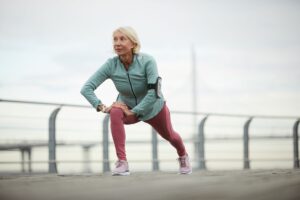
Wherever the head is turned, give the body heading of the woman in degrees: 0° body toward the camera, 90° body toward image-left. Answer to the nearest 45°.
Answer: approximately 45°

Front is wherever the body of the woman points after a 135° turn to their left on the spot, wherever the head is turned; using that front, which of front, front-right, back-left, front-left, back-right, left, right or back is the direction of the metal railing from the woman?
left

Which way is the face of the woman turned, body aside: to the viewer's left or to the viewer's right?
to the viewer's left
